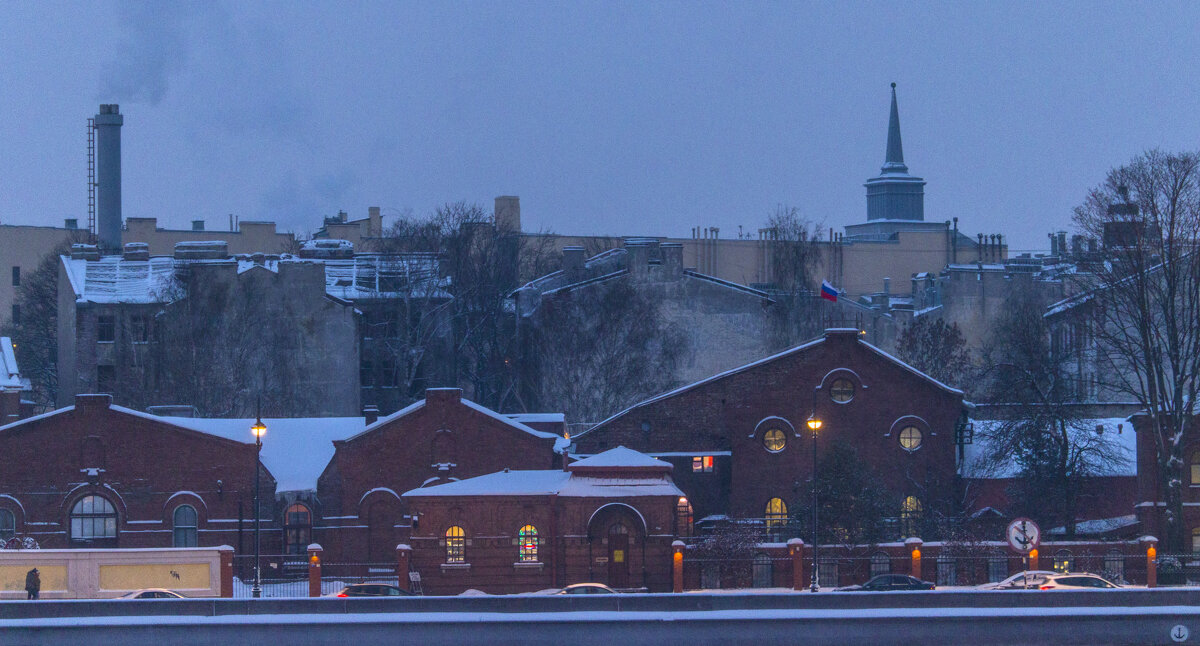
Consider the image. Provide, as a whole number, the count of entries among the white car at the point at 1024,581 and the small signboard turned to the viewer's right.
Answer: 0

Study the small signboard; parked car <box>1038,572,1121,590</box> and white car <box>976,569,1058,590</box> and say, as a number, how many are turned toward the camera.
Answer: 1

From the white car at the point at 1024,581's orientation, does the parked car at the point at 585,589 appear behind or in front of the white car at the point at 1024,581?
in front

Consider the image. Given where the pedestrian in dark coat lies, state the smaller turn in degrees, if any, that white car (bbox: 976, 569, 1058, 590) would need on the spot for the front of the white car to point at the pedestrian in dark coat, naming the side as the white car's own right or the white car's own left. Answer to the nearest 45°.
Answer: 0° — it already faces them

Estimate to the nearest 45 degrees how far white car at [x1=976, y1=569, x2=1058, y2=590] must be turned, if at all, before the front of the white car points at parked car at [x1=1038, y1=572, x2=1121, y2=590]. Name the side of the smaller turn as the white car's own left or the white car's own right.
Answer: approximately 135° to the white car's own left

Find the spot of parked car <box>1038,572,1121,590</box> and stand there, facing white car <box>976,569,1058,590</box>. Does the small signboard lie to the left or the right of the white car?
right

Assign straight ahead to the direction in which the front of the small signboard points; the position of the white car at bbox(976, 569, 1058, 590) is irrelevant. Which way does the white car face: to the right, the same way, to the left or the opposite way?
to the right

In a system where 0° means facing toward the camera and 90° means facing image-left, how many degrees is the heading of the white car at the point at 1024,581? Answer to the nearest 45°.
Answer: approximately 90°
